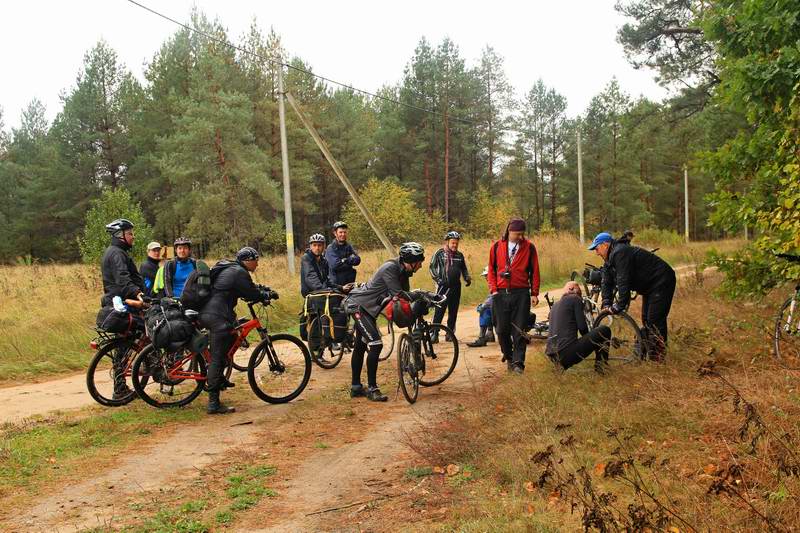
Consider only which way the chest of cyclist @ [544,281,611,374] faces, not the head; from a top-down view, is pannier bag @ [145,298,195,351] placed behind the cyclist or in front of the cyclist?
behind

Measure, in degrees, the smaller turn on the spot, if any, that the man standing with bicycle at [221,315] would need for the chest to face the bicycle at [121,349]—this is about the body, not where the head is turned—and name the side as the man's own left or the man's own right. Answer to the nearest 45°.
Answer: approximately 135° to the man's own left

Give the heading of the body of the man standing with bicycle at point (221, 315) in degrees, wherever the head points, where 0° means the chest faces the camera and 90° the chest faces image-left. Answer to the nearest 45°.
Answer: approximately 270°

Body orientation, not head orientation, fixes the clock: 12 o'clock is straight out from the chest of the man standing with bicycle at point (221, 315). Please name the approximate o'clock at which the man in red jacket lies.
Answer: The man in red jacket is roughly at 12 o'clock from the man standing with bicycle.

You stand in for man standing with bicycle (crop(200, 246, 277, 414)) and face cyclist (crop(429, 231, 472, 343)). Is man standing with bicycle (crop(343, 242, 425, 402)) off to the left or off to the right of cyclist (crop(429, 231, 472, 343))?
right

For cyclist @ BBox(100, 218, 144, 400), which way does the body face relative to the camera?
to the viewer's right

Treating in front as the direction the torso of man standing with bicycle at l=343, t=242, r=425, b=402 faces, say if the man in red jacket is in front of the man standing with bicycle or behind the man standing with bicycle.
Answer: in front

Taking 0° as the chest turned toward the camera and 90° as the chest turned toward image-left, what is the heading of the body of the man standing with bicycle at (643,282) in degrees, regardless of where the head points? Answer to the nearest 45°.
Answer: approximately 90°

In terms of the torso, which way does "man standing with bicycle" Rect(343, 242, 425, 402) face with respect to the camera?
to the viewer's right

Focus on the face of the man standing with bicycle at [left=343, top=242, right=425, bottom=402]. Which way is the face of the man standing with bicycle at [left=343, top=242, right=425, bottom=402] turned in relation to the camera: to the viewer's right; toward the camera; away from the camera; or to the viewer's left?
to the viewer's right

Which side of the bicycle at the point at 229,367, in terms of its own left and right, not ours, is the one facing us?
right

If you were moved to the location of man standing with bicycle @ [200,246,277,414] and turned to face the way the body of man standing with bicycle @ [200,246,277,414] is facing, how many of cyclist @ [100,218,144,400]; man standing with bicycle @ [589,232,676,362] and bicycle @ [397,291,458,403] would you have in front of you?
2

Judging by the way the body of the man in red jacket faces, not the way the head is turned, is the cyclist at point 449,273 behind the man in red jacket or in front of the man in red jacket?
behind
